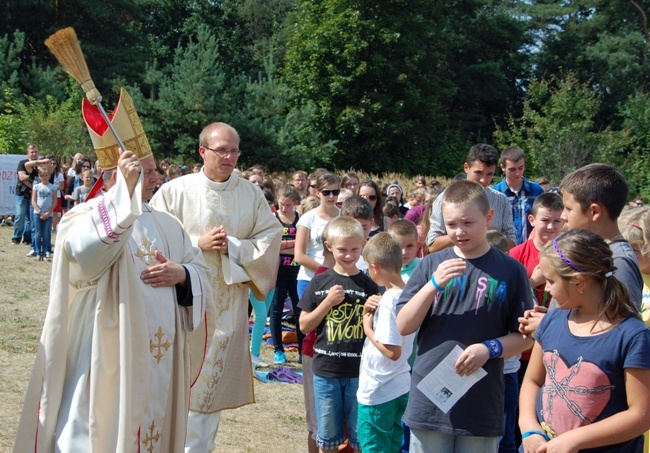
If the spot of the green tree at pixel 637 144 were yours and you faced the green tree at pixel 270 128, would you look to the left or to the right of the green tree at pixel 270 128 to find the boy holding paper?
left

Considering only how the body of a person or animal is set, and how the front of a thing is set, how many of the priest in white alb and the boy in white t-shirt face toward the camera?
1

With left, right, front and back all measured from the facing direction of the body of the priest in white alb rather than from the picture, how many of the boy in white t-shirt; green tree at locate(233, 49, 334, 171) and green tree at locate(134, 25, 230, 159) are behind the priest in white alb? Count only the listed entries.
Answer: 2

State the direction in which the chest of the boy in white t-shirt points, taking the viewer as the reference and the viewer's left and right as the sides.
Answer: facing to the left of the viewer

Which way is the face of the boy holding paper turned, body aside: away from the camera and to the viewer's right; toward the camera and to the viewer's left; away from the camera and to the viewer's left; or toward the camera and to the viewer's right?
toward the camera and to the viewer's left

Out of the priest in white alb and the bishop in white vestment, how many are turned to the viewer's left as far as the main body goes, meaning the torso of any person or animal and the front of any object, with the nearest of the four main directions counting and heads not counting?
0

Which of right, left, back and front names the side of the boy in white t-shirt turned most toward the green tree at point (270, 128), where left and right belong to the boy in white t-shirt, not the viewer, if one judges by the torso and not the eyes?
right

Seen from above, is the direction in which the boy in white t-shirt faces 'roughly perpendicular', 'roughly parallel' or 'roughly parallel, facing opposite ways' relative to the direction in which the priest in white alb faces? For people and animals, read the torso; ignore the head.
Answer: roughly perpendicular

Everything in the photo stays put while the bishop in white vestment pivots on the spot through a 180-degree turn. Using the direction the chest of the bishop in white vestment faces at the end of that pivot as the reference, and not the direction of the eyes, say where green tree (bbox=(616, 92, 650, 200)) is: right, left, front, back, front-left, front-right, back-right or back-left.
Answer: right

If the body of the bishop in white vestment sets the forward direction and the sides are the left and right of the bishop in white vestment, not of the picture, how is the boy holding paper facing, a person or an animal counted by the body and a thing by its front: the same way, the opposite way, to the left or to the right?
to the right

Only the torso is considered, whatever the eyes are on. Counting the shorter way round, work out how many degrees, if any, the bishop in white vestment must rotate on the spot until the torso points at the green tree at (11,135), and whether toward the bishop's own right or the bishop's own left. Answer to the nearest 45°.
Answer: approximately 135° to the bishop's own left

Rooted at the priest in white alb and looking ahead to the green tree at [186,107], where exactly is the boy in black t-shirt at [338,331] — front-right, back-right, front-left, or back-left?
back-right

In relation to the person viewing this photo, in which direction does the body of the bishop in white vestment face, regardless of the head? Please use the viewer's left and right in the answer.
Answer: facing the viewer and to the right of the viewer

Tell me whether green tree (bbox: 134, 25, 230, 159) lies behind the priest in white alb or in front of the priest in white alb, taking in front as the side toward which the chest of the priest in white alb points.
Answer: behind

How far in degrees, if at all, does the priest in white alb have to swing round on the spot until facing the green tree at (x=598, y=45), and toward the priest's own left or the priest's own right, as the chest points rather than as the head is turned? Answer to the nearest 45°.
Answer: approximately 135° to the priest's own left

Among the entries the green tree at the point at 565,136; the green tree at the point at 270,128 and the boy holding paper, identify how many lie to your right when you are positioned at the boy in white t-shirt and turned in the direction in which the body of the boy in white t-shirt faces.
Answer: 2

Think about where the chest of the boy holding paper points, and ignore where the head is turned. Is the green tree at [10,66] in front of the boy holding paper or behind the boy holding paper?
behind
